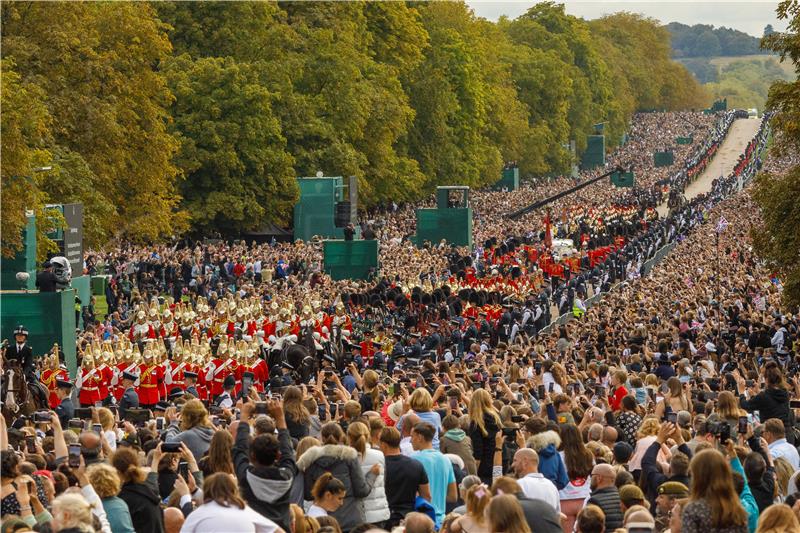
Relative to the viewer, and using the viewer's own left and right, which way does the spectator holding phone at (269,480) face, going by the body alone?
facing away from the viewer

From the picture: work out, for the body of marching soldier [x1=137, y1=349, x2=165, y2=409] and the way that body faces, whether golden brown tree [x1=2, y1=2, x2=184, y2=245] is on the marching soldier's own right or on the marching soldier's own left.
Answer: on the marching soldier's own right

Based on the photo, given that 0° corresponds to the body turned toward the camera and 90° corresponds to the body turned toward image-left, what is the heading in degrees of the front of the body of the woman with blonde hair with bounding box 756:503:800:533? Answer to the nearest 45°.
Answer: approximately 180°

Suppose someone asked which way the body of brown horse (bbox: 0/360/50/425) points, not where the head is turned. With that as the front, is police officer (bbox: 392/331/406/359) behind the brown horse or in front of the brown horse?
behind

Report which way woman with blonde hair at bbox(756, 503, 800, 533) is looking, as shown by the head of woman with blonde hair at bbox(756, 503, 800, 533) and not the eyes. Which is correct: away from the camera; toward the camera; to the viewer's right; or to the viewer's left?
away from the camera

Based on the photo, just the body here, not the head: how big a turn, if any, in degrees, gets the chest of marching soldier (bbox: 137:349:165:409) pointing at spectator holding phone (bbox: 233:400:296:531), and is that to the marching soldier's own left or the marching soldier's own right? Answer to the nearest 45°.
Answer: approximately 45° to the marching soldier's own left

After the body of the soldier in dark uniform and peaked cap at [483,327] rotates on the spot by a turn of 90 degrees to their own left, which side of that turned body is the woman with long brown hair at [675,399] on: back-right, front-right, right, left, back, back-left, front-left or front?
front-right

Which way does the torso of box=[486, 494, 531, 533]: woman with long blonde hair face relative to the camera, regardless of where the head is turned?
away from the camera

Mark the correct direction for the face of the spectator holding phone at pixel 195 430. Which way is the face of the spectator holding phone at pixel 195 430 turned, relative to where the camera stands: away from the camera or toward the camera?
away from the camera

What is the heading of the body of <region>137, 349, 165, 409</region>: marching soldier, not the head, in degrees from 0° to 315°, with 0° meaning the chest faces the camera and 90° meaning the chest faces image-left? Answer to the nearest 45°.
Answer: approximately 45°

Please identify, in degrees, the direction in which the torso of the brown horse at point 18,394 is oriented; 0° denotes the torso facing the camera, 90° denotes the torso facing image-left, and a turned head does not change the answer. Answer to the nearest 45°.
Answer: approximately 45°

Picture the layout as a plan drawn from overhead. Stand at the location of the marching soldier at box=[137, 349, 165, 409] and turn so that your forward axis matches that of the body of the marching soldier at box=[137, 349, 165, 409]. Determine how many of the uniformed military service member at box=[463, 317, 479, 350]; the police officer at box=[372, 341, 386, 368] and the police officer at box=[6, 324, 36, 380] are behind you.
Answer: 2

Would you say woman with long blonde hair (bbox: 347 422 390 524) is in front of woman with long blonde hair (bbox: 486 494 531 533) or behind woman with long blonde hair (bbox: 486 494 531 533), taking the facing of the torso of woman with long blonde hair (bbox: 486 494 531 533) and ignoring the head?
in front

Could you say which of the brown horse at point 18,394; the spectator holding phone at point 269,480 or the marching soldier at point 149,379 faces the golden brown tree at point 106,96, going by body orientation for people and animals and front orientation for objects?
the spectator holding phone
